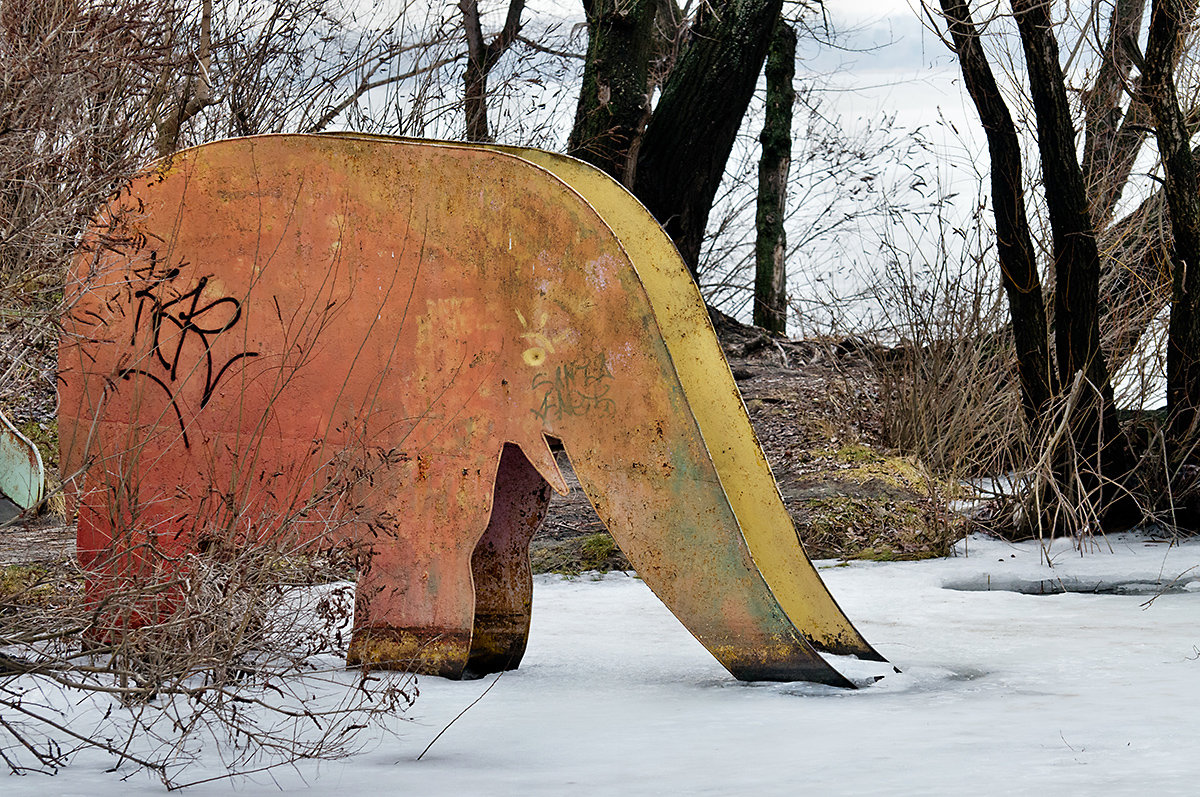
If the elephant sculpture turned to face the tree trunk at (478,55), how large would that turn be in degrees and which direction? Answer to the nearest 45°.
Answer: approximately 90° to its left

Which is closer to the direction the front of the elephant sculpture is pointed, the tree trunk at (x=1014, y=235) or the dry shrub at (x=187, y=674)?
the tree trunk

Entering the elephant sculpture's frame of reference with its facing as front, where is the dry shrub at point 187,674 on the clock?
The dry shrub is roughly at 4 o'clock from the elephant sculpture.

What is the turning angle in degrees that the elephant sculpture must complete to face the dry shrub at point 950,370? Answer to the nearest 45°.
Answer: approximately 45° to its left

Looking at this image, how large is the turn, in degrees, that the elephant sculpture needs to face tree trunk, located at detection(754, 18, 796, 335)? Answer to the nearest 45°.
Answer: approximately 90° to its left

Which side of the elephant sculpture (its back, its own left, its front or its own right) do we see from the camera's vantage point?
right

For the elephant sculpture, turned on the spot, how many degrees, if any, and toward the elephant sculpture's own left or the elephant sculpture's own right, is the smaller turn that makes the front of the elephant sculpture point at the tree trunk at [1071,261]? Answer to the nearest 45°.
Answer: approximately 45° to the elephant sculpture's own left

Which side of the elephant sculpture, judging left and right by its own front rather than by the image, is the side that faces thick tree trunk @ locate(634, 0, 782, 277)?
left

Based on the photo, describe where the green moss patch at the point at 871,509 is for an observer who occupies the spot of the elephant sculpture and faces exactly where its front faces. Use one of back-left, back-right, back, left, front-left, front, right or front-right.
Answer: front-left

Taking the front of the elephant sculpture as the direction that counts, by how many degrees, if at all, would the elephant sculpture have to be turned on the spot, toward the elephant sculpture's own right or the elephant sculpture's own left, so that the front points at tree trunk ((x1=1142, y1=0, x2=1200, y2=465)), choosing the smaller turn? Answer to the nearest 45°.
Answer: approximately 45° to the elephant sculpture's own left
